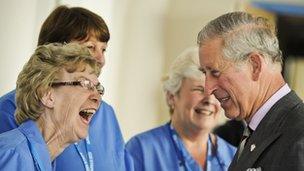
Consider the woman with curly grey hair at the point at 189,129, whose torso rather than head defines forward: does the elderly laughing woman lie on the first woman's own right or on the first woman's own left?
on the first woman's own right

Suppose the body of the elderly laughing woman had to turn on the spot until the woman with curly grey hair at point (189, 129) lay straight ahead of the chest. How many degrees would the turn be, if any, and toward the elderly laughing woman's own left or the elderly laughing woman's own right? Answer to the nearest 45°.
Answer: approximately 45° to the elderly laughing woman's own left

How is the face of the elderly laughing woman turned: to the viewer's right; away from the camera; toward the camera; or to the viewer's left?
to the viewer's right

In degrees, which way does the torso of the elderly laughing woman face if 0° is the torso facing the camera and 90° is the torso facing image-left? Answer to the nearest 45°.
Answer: approximately 270°

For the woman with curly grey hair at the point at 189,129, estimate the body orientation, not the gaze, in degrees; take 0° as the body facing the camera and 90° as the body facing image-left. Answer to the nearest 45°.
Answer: approximately 315°
